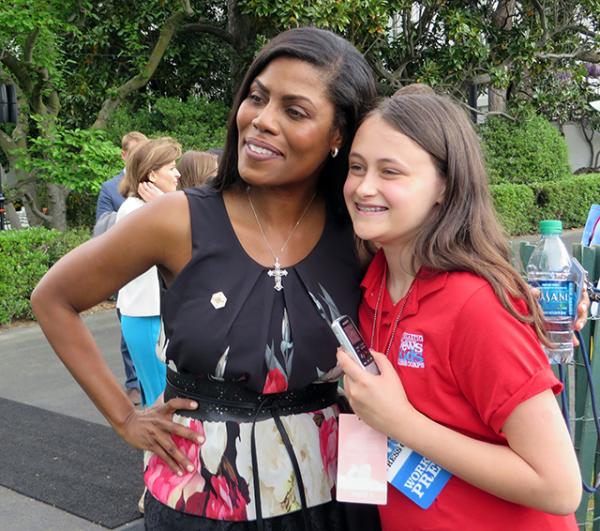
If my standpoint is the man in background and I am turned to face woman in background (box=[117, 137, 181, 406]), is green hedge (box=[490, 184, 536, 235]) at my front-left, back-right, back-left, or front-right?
back-left

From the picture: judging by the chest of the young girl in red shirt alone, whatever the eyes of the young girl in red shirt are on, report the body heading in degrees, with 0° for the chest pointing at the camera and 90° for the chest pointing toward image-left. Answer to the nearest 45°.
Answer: approximately 45°

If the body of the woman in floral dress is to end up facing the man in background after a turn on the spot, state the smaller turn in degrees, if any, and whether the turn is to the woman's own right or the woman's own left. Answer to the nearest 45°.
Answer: approximately 180°

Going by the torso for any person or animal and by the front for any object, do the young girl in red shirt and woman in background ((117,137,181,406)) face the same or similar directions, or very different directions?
very different directions

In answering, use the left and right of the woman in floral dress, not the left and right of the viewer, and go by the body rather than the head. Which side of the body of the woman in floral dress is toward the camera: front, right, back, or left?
front

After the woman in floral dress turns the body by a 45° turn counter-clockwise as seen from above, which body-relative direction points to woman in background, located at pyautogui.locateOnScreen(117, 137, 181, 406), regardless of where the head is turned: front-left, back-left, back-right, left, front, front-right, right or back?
back-left

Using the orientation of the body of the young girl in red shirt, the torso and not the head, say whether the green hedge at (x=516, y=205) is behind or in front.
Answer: behind

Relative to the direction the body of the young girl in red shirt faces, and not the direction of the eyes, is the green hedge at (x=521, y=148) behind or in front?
behind

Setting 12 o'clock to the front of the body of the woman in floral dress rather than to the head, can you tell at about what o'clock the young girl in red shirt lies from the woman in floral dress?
The young girl in red shirt is roughly at 10 o'clock from the woman in floral dress.

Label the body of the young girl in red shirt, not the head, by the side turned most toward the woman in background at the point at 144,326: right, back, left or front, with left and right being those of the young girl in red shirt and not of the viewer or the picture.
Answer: right

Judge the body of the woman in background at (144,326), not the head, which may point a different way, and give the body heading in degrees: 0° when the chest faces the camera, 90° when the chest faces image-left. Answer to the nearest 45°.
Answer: approximately 270°

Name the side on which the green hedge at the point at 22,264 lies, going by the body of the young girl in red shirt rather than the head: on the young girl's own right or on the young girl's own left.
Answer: on the young girl's own right

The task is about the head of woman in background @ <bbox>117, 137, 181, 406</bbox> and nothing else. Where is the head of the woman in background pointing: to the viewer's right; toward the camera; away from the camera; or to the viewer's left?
to the viewer's right
